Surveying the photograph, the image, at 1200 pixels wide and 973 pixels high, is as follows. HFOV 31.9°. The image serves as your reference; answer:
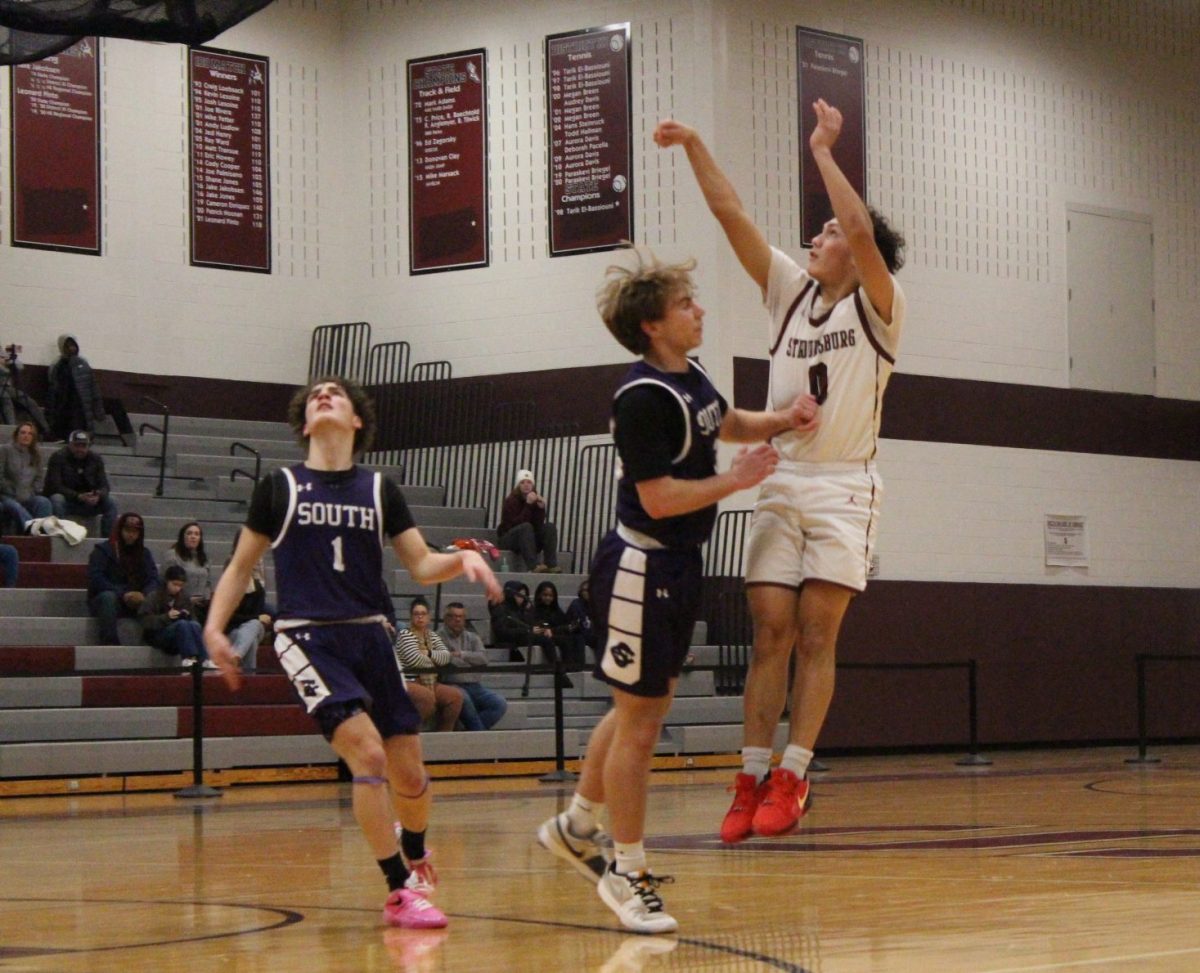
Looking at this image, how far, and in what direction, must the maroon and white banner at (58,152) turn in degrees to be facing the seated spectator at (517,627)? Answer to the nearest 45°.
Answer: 0° — it already faces them

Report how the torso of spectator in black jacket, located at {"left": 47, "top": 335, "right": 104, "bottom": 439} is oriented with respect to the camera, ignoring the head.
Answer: toward the camera

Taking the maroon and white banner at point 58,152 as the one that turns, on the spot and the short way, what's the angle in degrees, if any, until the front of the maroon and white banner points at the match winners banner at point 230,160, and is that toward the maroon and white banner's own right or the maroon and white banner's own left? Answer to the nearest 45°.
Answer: approximately 45° to the maroon and white banner's own left

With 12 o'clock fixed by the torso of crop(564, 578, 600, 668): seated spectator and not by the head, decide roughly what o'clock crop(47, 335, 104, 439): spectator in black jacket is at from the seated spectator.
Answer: The spectator in black jacket is roughly at 5 o'clock from the seated spectator.

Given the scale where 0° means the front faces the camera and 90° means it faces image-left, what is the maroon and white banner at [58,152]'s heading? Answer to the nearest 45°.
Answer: approximately 315°

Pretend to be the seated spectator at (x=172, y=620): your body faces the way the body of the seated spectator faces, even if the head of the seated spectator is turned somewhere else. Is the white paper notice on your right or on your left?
on your left

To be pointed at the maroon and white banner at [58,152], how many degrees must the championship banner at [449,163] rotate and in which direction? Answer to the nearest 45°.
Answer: approximately 45° to its right

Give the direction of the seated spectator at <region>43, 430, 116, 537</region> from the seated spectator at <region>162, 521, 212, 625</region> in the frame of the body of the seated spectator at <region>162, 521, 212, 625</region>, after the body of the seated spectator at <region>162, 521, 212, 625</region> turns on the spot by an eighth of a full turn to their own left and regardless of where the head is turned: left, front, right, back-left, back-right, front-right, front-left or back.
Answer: back-left

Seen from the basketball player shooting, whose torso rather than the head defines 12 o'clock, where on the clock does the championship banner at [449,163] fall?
The championship banner is roughly at 4 o'clock from the basketball player shooting.

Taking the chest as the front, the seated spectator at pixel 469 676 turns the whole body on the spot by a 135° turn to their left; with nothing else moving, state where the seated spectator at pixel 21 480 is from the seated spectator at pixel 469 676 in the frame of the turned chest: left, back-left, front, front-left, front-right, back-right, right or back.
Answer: left

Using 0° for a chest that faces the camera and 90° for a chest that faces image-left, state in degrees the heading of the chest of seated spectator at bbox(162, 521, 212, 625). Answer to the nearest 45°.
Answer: approximately 315°
